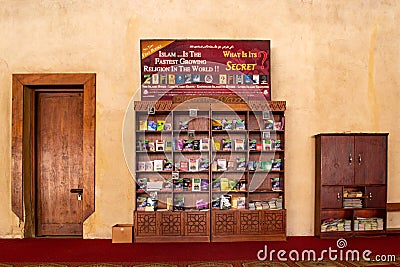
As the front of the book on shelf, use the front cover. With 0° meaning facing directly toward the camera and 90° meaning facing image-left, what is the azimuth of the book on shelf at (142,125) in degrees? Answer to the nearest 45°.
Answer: approximately 0°

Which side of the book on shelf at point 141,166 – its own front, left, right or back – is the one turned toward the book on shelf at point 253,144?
left

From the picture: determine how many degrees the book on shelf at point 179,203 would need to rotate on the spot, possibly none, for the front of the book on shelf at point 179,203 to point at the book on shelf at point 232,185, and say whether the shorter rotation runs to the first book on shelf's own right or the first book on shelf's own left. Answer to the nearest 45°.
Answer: approximately 90° to the first book on shelf's own left

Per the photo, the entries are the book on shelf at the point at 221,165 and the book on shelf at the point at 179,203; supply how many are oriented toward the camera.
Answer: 2

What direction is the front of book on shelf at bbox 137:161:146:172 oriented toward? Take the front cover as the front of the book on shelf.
toward the camera

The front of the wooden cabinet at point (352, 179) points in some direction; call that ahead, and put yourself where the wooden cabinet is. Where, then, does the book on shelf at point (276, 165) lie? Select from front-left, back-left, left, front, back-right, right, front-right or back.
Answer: right

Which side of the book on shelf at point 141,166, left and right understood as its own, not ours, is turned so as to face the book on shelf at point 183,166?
left

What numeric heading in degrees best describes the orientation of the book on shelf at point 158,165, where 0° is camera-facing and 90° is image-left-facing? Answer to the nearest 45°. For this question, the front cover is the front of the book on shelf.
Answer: approximately 0°

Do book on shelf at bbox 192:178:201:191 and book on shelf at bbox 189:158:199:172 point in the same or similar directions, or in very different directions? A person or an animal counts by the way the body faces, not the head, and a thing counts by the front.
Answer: same or similar directions

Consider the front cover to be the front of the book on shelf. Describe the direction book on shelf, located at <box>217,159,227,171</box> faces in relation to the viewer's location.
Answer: facing the viewer

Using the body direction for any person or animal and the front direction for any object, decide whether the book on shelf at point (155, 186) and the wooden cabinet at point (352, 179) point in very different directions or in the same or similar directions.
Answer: same or similar directions
